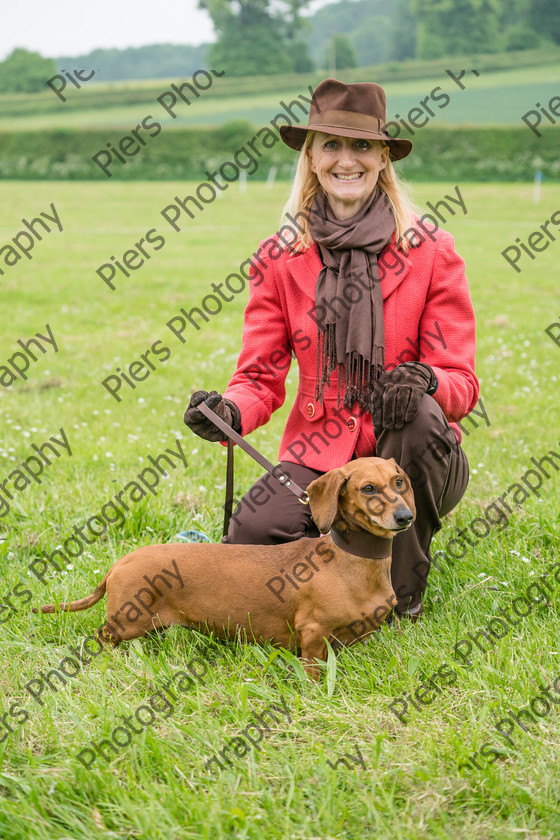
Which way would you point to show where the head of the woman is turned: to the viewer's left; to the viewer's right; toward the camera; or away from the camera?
toward the camera

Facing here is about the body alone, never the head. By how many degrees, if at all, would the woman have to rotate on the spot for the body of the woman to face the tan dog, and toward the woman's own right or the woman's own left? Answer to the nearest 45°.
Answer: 0° — they already face it

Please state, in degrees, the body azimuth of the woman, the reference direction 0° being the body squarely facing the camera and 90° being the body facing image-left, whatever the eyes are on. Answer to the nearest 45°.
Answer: approximately 0°
